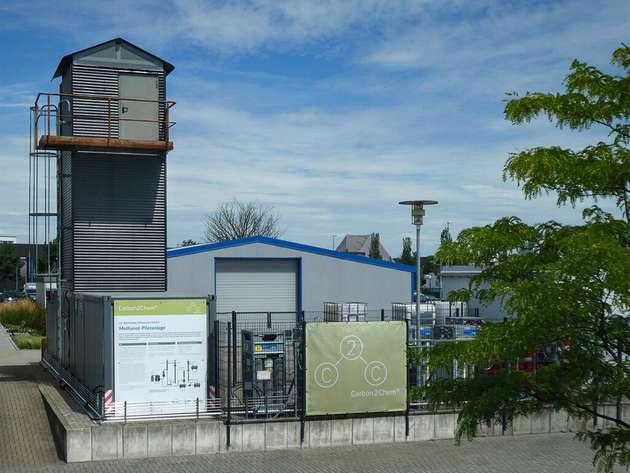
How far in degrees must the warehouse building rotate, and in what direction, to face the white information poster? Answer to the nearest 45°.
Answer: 0° — it already faces it

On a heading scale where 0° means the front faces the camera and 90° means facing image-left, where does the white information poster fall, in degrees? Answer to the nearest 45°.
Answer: approximately 0°

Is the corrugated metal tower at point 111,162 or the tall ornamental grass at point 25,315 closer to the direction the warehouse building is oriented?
the corrugated metal tower

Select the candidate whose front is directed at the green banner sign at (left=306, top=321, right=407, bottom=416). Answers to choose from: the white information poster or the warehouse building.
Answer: the warehouse building

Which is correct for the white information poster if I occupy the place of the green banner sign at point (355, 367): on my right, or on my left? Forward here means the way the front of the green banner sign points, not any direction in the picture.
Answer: on my right

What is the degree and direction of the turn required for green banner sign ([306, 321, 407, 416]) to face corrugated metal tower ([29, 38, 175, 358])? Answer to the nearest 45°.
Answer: approximately 135° to its right

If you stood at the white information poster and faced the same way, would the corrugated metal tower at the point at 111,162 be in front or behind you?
behind

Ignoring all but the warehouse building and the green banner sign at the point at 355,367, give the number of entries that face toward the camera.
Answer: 2

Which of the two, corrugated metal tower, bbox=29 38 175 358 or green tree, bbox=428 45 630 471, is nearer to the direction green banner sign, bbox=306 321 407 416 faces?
the green tree
